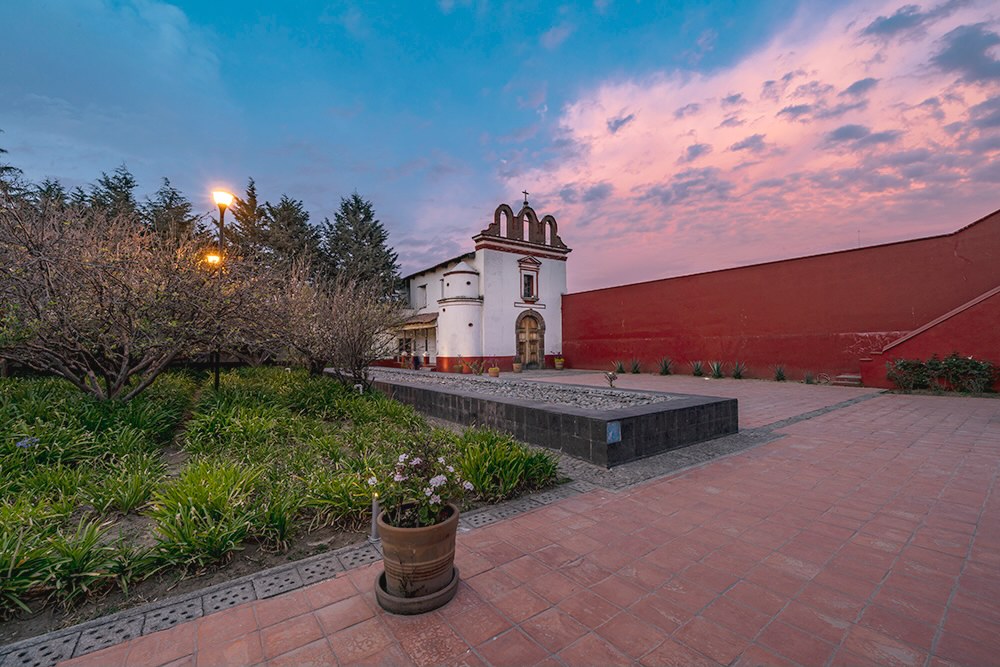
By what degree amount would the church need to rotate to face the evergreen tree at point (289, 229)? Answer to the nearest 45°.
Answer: approximately 135° to its right

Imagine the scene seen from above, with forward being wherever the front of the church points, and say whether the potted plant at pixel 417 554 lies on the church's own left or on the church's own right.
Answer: on the church's own right

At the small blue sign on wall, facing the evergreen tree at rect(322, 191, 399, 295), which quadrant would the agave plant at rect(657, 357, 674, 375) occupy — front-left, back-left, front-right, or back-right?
front-right

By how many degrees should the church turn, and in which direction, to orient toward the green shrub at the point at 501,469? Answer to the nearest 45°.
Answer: approximately 45° to its right

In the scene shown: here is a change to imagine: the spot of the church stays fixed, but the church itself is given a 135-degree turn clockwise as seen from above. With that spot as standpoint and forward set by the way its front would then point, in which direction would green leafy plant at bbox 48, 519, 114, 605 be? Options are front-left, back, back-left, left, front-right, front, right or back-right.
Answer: left

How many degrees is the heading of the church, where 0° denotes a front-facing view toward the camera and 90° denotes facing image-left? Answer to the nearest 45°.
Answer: approximately 315°

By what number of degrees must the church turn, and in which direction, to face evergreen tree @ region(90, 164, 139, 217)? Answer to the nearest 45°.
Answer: approximately 135° to its right

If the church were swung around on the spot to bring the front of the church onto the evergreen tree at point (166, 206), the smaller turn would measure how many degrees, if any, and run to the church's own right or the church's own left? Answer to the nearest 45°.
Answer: approximately 135° to the church's own right

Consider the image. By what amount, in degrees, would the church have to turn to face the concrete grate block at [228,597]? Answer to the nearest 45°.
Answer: approximately 45° to its right

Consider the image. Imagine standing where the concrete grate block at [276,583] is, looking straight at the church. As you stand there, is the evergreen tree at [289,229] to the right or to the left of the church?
left

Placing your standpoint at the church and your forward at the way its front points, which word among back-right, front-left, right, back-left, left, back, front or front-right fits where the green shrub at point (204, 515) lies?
front-right

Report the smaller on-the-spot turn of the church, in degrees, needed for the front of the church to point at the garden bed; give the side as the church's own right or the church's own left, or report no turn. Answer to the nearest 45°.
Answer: approximately 45° to the church's own right

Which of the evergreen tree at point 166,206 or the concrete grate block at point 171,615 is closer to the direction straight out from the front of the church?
the concrete grate block

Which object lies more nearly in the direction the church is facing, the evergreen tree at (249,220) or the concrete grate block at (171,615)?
the concrete grate block

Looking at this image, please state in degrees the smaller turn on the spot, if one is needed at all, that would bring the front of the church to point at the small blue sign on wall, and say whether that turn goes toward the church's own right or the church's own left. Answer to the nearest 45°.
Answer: approximately 45° to the church's own right

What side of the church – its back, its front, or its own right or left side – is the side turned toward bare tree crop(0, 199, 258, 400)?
right
